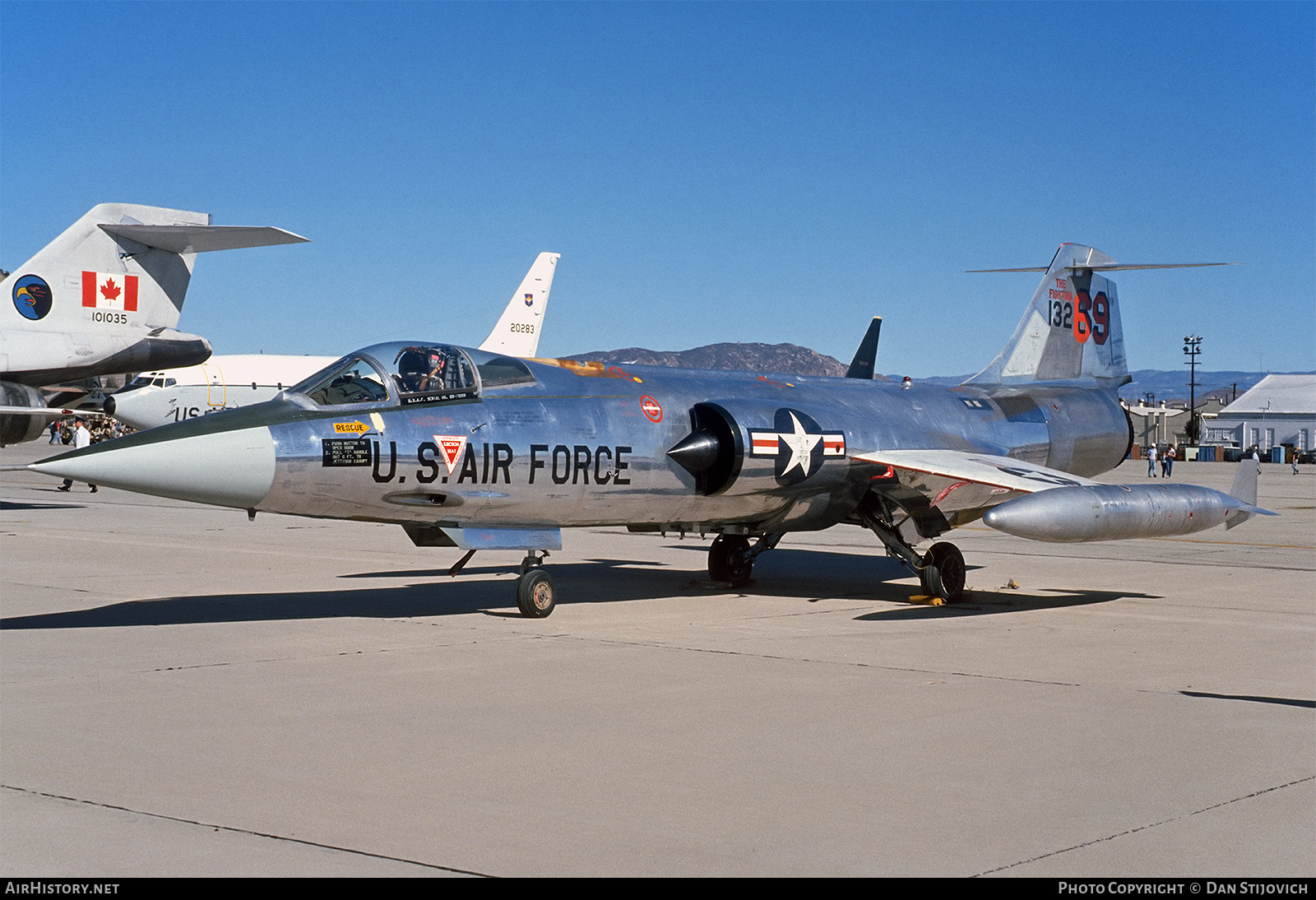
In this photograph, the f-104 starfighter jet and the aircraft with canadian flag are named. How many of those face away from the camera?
0

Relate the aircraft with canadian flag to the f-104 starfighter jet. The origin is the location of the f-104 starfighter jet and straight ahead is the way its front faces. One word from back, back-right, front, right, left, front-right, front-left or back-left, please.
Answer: right

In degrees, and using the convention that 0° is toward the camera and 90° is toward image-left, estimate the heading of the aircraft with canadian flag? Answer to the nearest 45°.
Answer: approximately 45°
